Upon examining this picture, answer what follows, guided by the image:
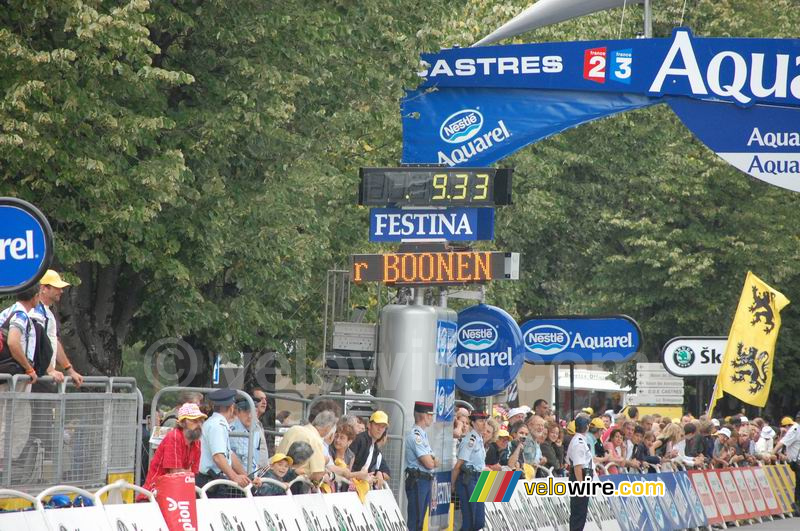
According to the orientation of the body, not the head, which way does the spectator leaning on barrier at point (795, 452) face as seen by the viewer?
to the viewer's left

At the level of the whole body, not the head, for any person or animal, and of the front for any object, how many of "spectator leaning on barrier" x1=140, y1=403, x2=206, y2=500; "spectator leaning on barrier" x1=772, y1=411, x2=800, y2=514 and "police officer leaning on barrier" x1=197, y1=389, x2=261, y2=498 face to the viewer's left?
1

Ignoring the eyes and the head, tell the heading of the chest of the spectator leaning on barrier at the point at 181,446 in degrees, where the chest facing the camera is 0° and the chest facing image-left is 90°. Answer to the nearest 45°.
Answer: approximately 315°

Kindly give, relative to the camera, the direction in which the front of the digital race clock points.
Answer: facing the viewer

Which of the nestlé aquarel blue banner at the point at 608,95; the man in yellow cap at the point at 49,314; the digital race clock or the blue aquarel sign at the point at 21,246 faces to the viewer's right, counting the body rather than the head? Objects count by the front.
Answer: the man in yellow cap

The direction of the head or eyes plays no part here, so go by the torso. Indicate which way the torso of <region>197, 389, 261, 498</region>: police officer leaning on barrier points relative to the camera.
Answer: to the viewer's right

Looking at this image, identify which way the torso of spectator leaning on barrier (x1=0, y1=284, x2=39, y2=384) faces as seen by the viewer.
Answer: to the viewer's right

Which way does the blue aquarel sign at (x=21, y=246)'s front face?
toward the camera

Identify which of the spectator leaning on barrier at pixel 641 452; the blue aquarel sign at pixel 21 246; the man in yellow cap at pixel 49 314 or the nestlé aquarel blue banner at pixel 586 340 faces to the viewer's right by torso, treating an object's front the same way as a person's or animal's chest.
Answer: the man in yellow cap

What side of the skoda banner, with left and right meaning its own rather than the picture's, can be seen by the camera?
front

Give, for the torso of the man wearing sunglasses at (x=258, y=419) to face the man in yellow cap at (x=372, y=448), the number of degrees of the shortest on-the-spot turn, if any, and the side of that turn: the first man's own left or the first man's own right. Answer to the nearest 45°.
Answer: approximately 45° to the first man's own left
